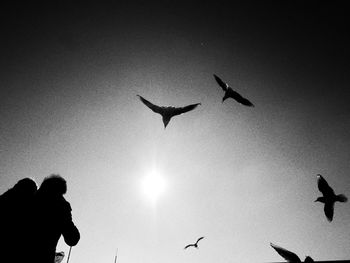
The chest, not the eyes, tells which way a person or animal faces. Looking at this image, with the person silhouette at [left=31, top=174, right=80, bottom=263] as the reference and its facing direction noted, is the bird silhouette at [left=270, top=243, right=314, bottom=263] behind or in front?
in front

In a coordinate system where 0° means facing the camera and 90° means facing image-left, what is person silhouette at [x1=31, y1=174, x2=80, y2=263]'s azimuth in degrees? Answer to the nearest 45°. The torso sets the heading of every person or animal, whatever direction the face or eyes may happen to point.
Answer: approximately 270°
